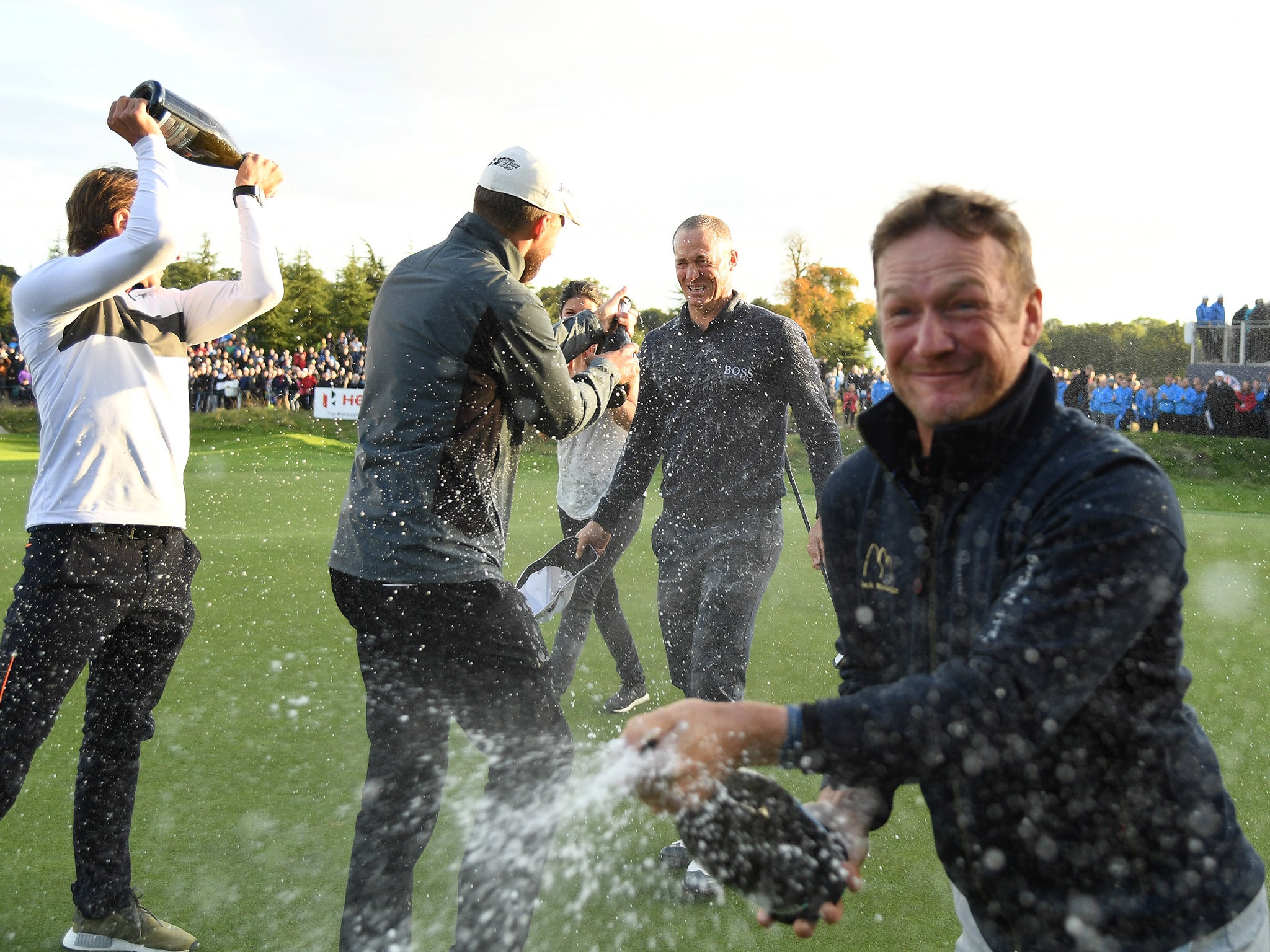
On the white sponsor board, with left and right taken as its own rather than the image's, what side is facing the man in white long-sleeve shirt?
front

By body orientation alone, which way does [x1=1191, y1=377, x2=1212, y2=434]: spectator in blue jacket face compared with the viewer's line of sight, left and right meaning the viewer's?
facing the viewer

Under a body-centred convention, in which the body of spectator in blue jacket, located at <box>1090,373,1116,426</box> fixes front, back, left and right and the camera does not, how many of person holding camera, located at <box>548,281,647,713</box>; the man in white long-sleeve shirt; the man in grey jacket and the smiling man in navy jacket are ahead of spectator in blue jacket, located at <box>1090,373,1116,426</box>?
4

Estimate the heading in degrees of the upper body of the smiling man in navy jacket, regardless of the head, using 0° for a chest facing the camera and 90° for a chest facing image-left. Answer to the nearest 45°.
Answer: approximately 45°

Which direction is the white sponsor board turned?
toward the camera

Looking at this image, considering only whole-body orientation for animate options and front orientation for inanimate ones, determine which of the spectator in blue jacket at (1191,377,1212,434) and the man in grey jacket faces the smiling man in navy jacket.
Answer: the spectator in blue jacket

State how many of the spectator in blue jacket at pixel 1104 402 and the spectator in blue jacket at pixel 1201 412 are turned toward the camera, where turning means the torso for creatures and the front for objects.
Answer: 2

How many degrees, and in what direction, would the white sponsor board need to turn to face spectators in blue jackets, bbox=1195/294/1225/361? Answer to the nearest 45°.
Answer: approximately 90° to its left

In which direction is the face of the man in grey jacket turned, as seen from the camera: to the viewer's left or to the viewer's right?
to the viewer's right

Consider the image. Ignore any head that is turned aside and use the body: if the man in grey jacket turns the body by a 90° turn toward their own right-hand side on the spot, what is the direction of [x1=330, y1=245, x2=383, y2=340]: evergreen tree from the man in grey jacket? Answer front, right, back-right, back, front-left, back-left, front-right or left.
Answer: back-left

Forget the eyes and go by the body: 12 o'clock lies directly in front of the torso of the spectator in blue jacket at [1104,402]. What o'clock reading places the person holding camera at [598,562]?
The person holding camera is roughly at 12 o'clock from the spectator in blue jacket.

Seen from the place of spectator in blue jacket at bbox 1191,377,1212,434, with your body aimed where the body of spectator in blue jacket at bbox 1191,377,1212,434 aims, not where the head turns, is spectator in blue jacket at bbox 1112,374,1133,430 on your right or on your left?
on your right

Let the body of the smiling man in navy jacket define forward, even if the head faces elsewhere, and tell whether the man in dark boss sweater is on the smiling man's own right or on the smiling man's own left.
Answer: on the smiling man's own right

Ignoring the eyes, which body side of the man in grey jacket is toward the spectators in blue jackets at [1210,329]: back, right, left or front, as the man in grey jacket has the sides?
front

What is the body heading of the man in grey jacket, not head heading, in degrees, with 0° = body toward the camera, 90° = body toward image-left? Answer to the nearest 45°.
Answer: approximately 225°
